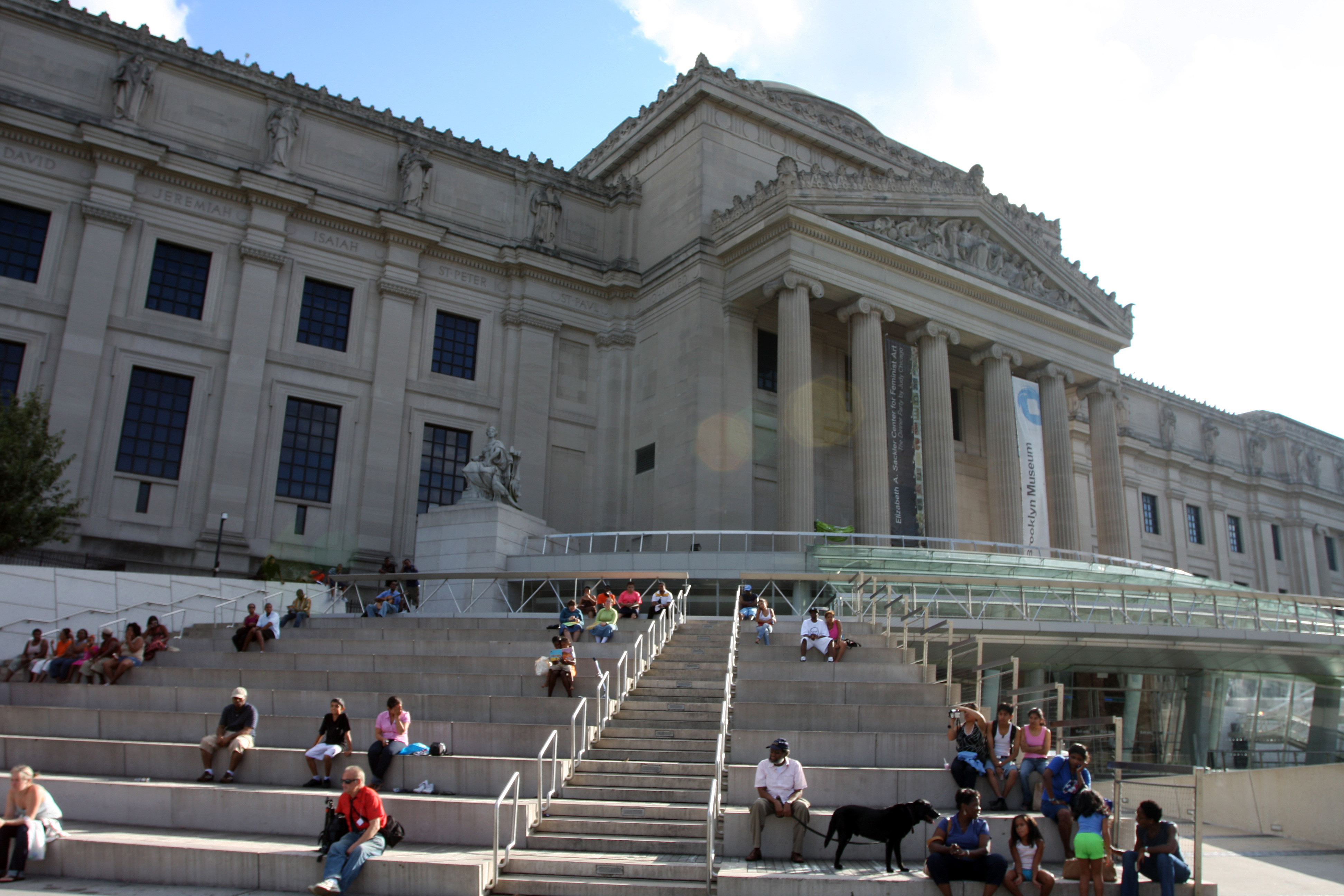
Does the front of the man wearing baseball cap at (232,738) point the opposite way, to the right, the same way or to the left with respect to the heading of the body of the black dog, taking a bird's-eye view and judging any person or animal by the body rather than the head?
to the right

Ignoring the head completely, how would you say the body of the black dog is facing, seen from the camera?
to the viewer's right

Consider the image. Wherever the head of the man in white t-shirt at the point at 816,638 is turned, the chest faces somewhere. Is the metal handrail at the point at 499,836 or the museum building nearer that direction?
the metal handrail

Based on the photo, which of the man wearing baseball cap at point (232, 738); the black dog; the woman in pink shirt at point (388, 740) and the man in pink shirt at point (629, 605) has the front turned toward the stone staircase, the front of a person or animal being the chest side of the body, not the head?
the man in pink shirt at point (629, 605)

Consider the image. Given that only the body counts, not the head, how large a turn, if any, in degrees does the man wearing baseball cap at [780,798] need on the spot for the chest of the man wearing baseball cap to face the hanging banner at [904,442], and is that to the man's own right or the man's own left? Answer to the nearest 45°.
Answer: approximately 180°

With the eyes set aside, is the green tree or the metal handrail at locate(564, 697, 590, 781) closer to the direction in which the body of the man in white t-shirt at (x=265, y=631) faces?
the metal handrail

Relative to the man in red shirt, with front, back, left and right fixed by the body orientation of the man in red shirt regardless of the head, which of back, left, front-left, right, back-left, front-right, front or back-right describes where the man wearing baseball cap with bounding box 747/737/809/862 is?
back-left

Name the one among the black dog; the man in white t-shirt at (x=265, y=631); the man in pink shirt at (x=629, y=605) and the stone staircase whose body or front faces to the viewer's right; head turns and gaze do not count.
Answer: the black dog

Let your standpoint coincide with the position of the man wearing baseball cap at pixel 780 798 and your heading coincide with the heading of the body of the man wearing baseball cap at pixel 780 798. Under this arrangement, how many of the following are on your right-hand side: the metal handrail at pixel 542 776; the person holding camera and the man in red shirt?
2

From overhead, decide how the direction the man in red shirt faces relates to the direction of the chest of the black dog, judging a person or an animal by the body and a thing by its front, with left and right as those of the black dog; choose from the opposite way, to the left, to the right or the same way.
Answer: to the right

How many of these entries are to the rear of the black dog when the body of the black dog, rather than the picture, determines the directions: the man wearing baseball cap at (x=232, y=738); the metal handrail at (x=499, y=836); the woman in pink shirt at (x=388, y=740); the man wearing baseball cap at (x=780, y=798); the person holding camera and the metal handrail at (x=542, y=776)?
5

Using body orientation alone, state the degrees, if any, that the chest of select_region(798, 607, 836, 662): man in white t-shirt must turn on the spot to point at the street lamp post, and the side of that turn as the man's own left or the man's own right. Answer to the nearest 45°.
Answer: approximately 135° to the man's own right

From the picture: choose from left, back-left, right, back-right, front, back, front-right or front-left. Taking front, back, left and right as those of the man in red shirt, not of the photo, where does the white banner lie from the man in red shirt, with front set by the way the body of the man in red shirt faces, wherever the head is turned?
back

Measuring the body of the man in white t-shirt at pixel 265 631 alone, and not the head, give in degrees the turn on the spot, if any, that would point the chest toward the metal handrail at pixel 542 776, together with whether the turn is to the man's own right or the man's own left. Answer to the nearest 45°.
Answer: approximately 45° to the man's own left

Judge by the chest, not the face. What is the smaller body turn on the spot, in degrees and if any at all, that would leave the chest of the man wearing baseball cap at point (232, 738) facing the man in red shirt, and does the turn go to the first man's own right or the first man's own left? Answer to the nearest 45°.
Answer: approximately 45° to the first man's own left
